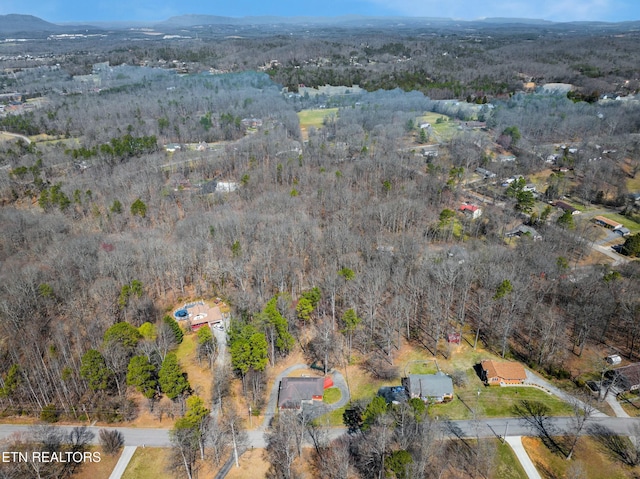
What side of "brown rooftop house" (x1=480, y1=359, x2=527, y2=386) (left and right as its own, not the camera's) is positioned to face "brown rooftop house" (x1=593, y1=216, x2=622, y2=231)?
back

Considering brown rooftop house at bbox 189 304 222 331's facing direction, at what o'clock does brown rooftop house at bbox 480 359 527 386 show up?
brown rooftop house at bbox 480 359 527 386 is roughly at 10 o'clock from brown rooftop house at bbox 189 304 222 331.

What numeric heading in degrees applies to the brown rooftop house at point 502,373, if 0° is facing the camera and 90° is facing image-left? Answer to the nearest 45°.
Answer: approximately 0°

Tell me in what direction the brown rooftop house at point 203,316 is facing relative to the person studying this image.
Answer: facing the viewer

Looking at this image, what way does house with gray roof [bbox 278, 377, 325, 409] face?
toward the camera

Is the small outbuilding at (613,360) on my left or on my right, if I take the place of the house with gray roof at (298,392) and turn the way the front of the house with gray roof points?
on my left

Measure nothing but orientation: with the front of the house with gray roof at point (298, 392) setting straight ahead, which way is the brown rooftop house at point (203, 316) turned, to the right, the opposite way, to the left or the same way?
the same way

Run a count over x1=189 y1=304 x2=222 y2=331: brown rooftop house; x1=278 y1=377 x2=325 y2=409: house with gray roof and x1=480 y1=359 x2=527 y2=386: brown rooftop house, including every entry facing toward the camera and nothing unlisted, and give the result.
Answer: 3

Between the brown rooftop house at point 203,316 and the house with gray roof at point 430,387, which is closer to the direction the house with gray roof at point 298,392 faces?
the house with gray roof

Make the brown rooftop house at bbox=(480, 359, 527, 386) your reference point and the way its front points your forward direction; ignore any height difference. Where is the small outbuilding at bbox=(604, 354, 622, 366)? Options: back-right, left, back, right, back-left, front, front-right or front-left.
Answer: back-left

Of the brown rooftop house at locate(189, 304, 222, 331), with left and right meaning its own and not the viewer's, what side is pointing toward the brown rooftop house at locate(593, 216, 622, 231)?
left

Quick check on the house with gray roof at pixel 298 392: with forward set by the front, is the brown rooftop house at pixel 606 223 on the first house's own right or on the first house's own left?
on the first house's own left

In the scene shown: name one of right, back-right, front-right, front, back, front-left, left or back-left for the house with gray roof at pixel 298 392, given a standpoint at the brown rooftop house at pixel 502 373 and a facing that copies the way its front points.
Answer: front-right

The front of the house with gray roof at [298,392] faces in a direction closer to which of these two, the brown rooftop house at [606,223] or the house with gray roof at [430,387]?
the house with gray roof

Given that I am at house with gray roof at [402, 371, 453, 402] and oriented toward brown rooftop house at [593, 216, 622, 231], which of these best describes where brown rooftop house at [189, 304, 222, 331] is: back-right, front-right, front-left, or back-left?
back-left

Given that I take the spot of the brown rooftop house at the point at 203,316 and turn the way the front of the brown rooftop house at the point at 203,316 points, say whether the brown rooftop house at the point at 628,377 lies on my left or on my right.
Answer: on my left

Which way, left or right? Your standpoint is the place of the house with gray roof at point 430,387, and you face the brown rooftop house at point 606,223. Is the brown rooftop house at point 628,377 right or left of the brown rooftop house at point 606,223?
right

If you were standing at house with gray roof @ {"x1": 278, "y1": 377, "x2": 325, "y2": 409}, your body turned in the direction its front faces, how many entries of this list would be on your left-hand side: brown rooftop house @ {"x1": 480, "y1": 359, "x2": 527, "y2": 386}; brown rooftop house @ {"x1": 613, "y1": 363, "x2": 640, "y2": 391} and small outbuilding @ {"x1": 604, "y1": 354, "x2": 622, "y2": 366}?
3
